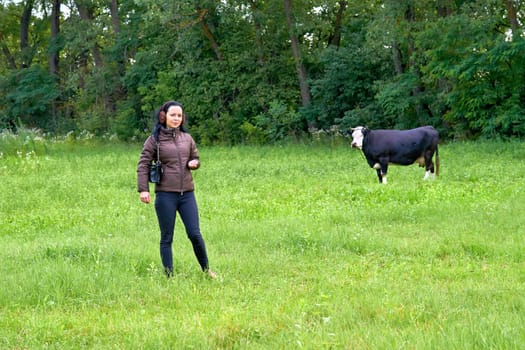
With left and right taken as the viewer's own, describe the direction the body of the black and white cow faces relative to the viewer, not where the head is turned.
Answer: facing to the left of the viewer

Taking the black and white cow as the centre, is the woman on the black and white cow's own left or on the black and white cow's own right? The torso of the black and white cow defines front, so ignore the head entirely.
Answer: on the black and white cow's own left
